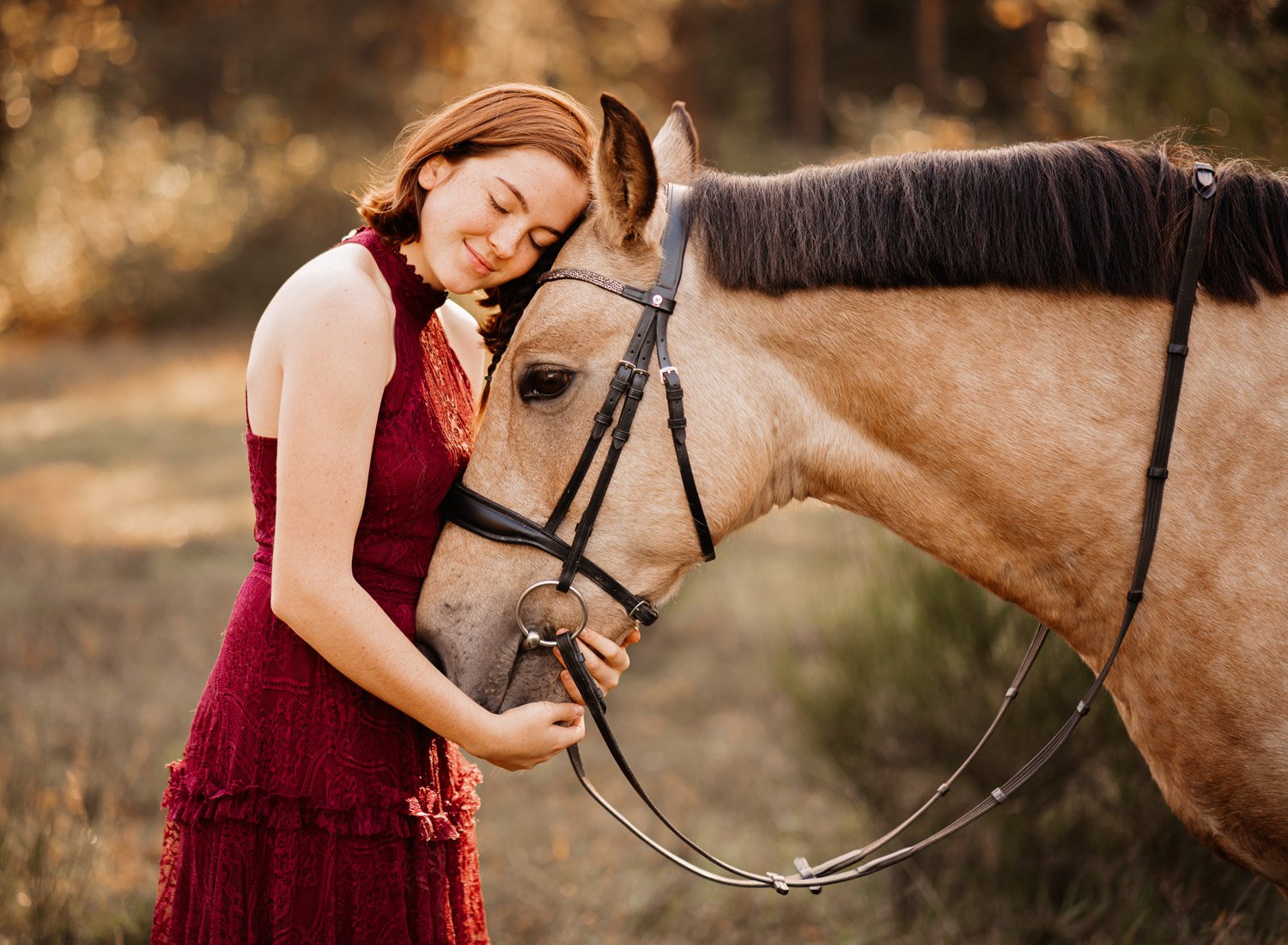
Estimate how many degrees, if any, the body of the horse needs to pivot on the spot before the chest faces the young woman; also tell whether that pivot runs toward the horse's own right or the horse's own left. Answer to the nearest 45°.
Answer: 0° — it already faces them

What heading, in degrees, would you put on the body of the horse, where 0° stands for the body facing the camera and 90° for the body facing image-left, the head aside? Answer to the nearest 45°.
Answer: approximately 90°
